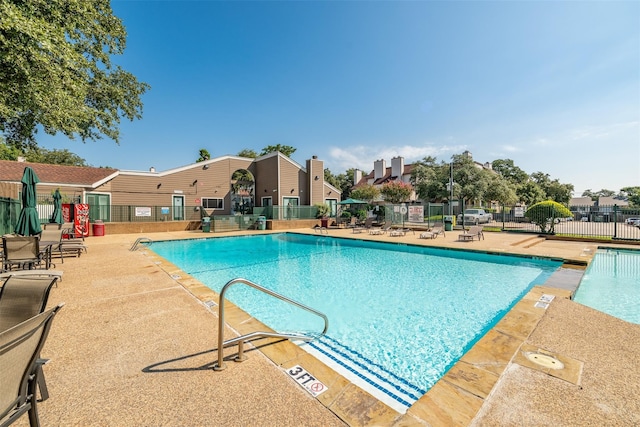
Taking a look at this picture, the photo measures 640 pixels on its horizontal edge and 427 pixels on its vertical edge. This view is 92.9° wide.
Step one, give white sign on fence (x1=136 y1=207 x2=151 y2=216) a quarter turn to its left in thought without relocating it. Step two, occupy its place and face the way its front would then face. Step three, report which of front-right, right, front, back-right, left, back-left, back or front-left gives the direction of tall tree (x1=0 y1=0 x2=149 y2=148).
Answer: right

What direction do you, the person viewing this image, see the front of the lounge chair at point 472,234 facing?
facing the viewer and to the left of the viewer

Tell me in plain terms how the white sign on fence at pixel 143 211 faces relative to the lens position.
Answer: facing the viewer

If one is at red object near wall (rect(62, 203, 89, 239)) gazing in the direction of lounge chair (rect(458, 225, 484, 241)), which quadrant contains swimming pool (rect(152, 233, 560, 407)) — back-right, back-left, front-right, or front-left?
front-right

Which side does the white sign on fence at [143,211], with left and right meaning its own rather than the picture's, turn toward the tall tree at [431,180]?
left

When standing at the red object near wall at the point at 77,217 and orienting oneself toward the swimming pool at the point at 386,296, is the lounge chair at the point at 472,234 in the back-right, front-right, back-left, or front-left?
front-left

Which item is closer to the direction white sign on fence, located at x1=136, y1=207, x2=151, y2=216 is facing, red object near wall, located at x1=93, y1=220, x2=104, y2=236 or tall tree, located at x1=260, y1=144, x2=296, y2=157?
the red object near wall

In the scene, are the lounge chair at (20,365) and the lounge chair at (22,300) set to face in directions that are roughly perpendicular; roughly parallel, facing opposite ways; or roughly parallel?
roughly parallel
